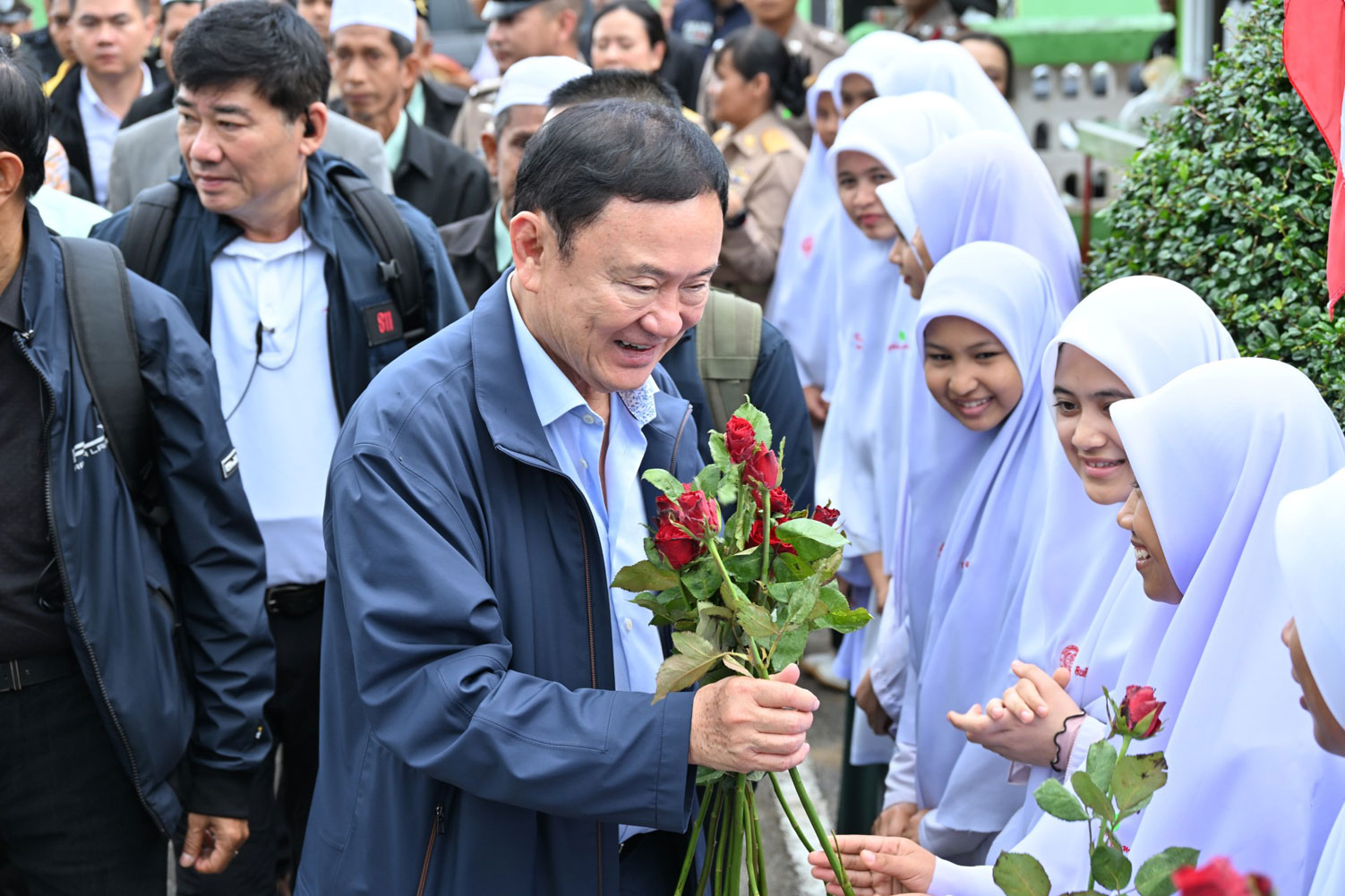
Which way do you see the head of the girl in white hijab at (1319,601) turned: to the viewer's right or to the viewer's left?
to the viewer's left

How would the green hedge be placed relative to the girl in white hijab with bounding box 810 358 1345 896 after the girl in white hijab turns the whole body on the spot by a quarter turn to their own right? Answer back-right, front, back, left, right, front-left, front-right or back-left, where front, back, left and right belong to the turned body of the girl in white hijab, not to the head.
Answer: front

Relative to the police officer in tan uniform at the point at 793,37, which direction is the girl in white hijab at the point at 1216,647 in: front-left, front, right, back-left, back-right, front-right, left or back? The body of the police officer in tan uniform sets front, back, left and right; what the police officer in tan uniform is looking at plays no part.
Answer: front

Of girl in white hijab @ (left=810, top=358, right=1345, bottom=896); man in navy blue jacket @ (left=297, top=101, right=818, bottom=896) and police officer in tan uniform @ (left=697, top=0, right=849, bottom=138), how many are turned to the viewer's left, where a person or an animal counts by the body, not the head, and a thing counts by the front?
1

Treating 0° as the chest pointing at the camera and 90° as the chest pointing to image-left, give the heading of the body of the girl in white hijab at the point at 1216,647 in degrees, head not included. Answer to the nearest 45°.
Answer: approximately 90°

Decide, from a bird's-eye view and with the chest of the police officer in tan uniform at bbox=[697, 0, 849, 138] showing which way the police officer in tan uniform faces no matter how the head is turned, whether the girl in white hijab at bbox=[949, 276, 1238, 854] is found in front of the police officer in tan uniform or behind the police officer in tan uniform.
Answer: in front

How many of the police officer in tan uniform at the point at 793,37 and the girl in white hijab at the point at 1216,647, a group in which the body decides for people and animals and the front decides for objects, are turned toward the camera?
1

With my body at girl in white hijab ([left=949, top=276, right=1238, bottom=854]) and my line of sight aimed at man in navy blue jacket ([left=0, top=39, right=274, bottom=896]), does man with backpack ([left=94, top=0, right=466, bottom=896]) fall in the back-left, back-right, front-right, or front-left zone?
front-right

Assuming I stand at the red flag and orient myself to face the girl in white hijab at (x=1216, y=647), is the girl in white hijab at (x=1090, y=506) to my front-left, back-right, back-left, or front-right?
front-right

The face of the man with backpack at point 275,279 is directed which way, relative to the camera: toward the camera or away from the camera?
toward the camera
